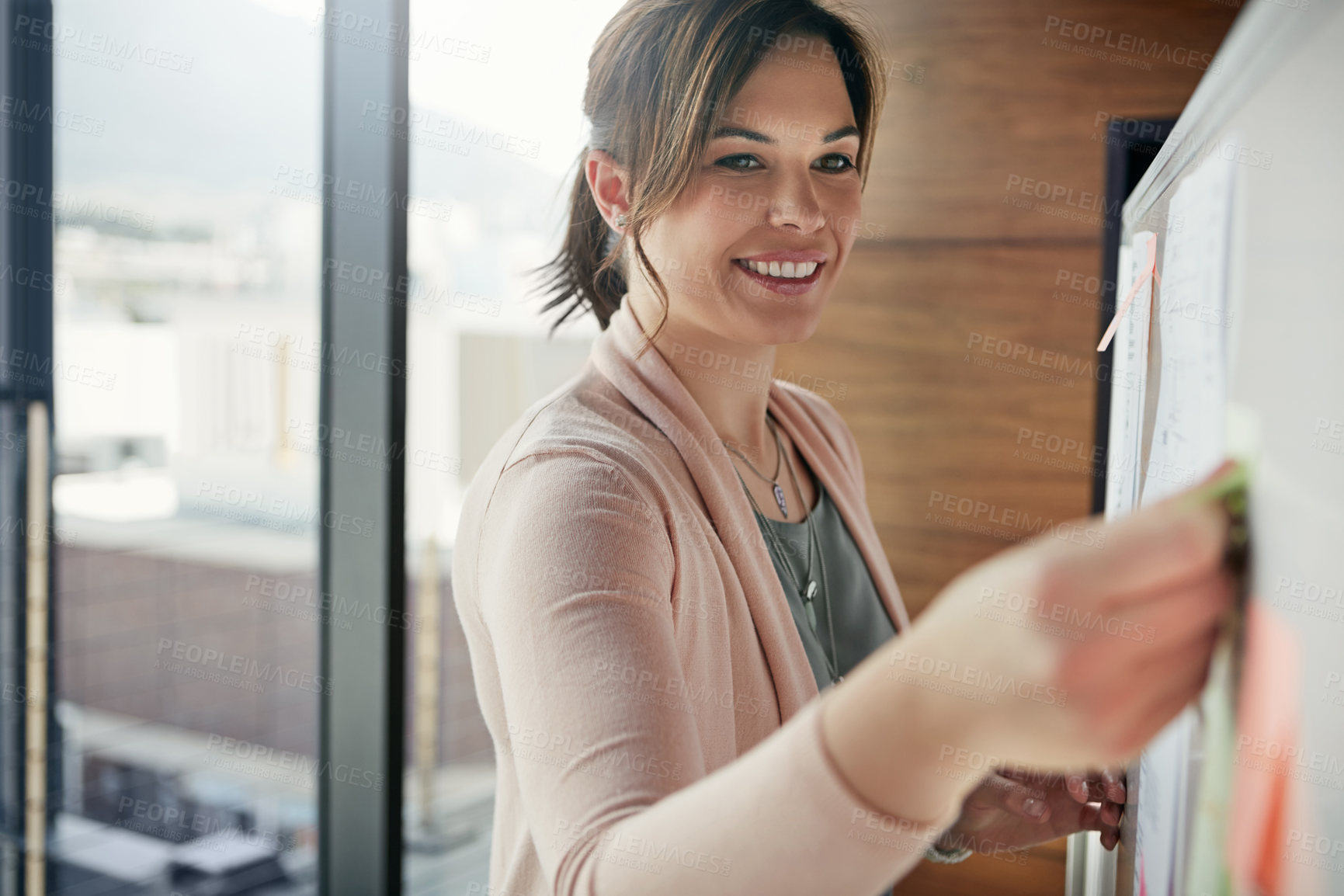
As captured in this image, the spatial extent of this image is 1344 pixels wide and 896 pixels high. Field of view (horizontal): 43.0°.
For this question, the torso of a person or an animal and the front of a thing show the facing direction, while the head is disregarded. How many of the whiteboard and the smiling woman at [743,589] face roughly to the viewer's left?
1

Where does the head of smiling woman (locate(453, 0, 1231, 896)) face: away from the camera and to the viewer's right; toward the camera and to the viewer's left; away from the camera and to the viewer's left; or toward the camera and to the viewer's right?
toward the camera and to the viewer's right

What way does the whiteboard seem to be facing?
to the viewer's left
